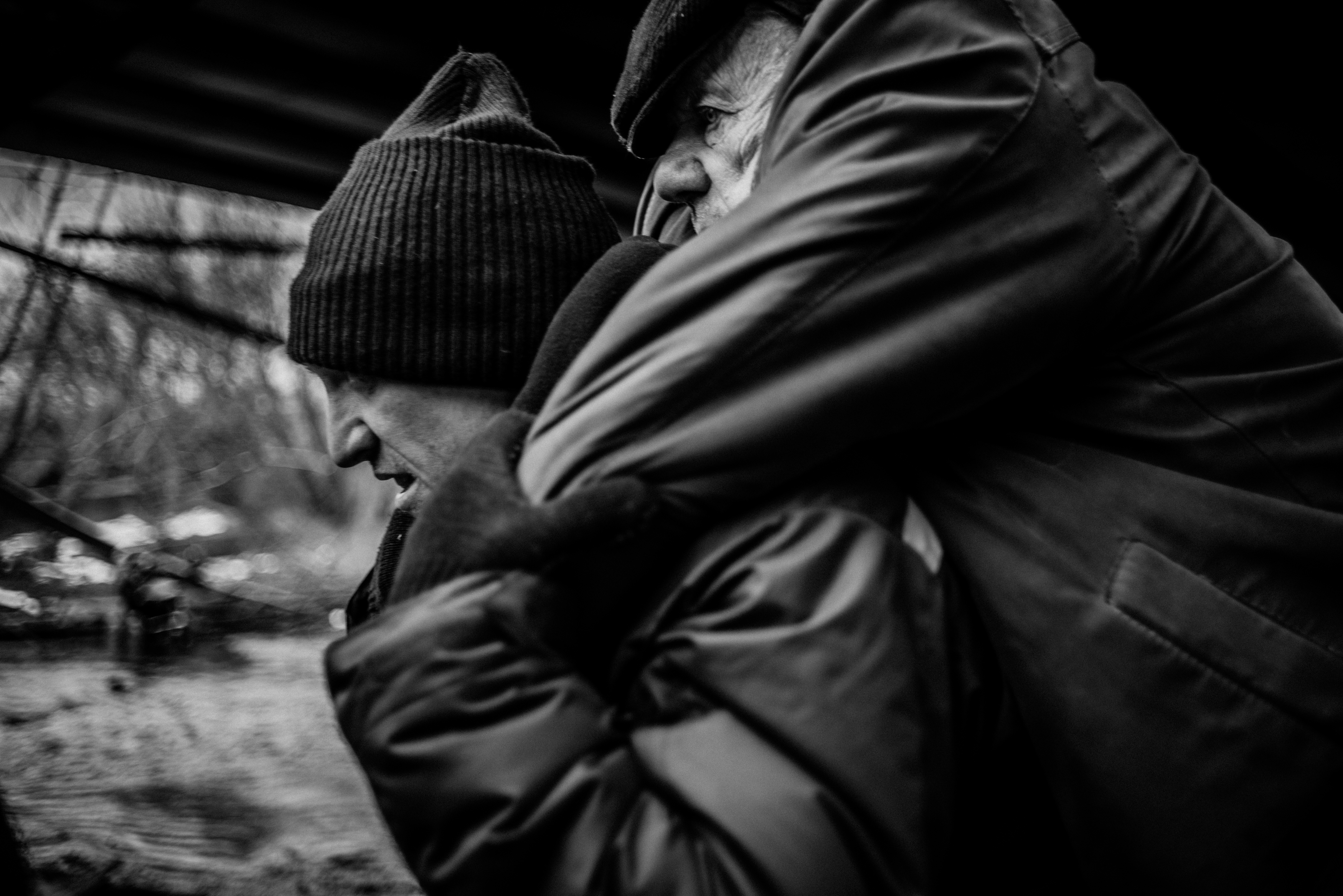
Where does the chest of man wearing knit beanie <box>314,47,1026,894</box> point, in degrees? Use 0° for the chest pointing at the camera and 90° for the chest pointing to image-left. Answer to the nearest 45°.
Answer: approximately 90°
